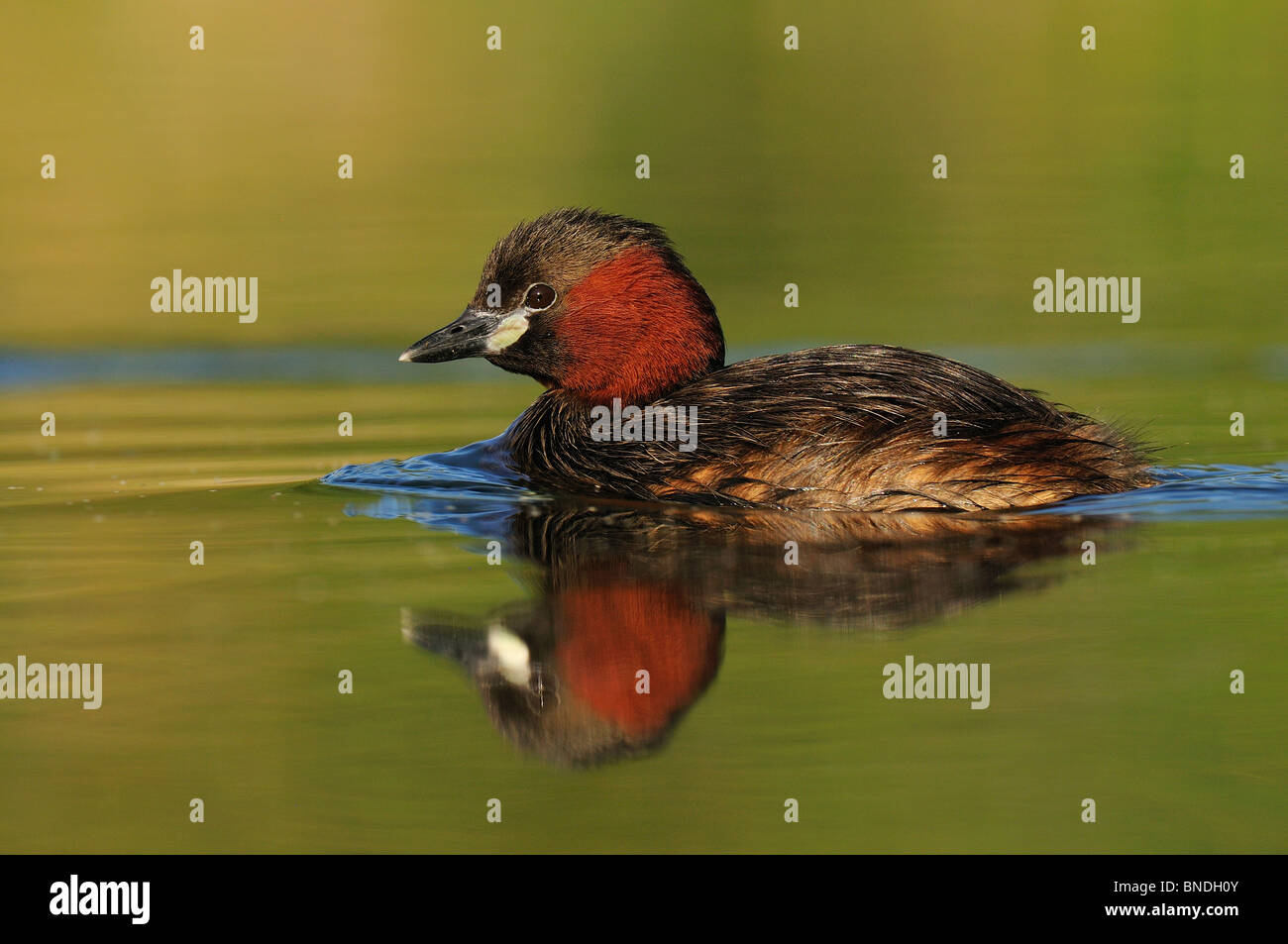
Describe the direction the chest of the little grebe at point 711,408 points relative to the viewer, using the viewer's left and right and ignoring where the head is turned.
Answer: facing to the left of the viewer
